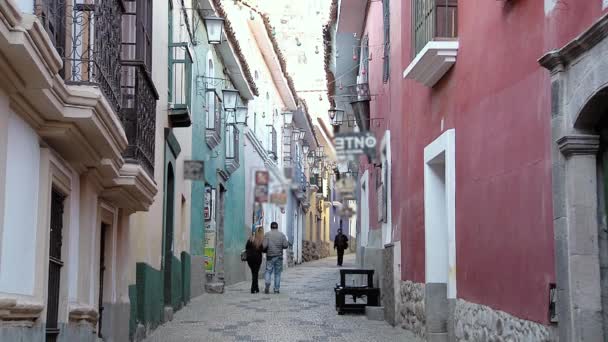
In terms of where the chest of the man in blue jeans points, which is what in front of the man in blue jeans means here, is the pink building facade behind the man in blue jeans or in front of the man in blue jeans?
behind

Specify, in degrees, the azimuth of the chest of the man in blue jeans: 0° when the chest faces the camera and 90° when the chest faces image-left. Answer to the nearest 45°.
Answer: approximately 180°
